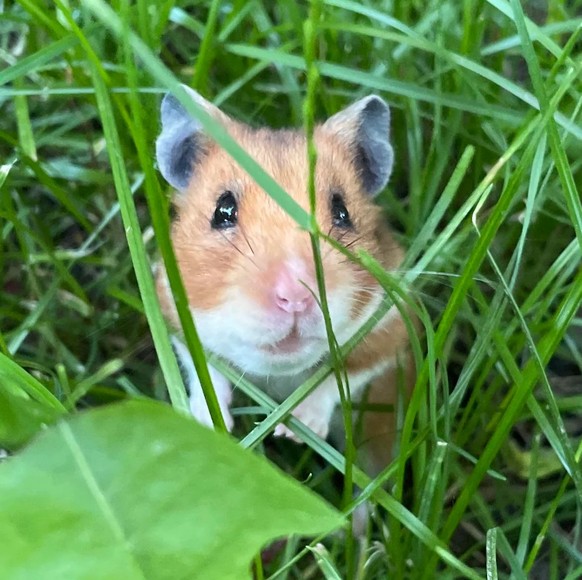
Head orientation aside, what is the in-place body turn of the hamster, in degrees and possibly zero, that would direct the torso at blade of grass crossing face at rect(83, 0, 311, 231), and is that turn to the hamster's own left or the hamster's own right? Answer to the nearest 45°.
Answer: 0° — it already faces it

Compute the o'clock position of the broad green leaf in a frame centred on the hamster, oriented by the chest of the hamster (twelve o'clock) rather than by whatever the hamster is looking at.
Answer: The broad green leaf is roughly at 12 o'clock from the hamster.

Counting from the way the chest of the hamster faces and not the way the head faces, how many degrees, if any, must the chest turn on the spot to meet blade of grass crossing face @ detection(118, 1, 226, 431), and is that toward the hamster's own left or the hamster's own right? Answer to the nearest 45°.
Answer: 0° — it already faces it

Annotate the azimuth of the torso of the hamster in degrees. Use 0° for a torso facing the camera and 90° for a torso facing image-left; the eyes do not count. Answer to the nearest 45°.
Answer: approximately 0°
